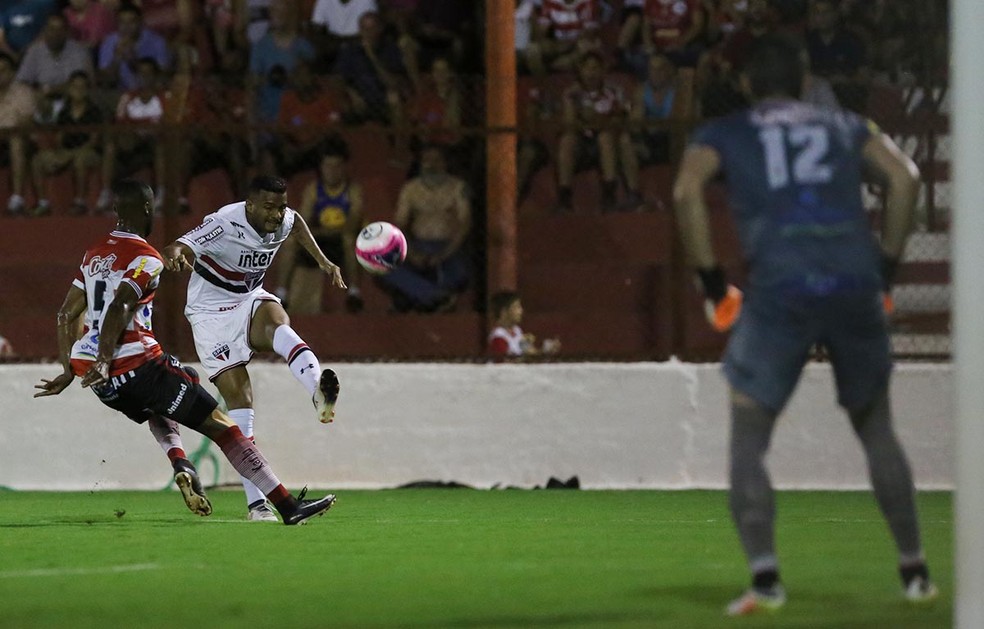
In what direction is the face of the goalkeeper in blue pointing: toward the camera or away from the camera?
away from the camera

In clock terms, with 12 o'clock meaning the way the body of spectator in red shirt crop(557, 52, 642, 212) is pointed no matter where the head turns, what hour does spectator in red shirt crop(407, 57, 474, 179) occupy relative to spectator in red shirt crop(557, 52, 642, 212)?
spectator in red shirt crop(407, 57, 474, 179) is roughly at 3 o'clock from spectator in red shirt crop(557, 52, 642, 212).

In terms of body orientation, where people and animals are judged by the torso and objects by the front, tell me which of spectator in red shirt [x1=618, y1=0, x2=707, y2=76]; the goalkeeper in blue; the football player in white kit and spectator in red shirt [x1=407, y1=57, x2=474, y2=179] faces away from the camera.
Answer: the goalkeeper in blue

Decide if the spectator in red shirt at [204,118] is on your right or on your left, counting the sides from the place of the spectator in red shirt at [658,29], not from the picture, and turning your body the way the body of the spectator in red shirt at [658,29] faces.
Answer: on your right

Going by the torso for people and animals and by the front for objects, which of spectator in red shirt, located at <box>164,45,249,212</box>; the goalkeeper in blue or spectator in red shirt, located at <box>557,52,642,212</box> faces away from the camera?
the goalkeeper in blue

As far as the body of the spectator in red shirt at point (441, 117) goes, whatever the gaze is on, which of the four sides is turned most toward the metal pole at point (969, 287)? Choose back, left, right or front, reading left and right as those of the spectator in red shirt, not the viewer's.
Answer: front

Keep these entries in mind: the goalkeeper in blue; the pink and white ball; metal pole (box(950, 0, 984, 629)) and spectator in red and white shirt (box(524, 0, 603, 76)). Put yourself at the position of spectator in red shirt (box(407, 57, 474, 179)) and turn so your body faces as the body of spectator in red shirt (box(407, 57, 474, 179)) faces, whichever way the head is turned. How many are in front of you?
3

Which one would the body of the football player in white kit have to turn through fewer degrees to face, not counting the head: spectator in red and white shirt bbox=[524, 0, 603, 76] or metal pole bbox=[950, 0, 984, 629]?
the metal pole

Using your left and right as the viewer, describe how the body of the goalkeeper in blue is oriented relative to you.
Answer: facing away from the viewer

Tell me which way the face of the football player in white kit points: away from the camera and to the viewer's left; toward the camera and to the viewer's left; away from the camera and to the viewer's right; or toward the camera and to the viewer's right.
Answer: toward the camera and to the viewer's right

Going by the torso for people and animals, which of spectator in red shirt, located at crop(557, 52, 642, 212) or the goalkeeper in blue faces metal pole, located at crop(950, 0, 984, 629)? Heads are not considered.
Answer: the spectator in red shirt

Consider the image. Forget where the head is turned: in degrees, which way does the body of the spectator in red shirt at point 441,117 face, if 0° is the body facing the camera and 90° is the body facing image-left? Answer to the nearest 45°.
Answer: approximately 0°

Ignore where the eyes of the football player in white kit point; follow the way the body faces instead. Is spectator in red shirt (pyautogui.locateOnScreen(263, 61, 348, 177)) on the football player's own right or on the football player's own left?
on the football player's own left

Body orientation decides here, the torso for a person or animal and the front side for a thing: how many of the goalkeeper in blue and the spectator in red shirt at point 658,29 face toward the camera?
1

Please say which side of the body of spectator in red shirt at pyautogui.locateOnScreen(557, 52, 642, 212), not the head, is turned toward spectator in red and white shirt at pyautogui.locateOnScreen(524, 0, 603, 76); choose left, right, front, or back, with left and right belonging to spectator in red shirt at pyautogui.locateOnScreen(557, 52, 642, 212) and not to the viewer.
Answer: back

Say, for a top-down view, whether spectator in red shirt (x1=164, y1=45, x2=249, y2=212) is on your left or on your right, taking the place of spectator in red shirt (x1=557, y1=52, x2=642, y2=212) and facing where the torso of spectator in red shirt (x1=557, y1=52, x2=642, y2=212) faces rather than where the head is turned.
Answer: on your right
